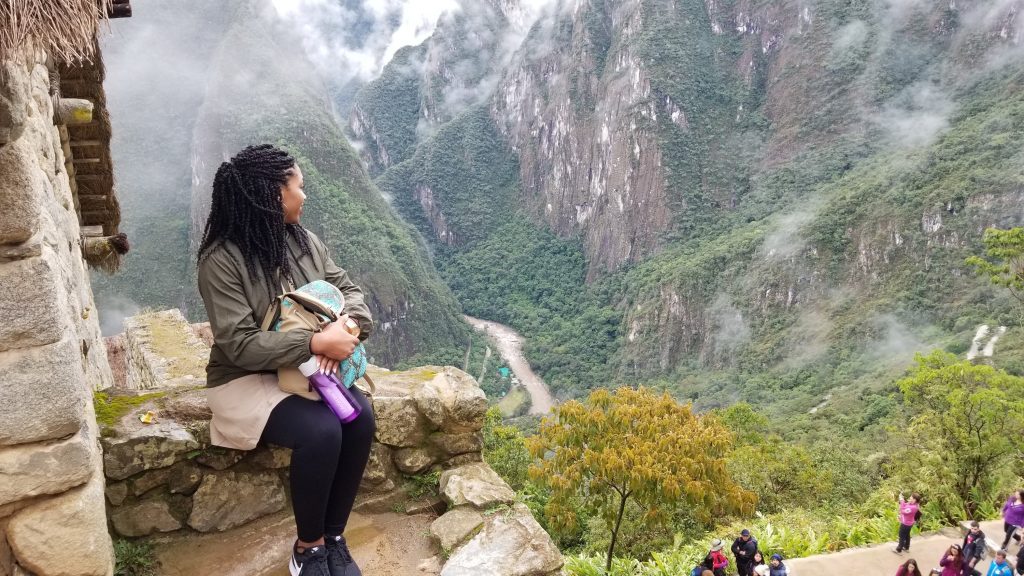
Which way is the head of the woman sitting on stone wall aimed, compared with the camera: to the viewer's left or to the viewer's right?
to the viewer's right

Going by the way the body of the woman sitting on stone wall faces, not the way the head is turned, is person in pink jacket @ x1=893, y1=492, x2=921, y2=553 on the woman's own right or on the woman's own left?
on the woman's own left

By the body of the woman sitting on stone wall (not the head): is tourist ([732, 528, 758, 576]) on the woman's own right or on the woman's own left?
on the woman's own left

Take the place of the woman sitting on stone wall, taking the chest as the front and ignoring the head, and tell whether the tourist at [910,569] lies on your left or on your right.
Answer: on your left
